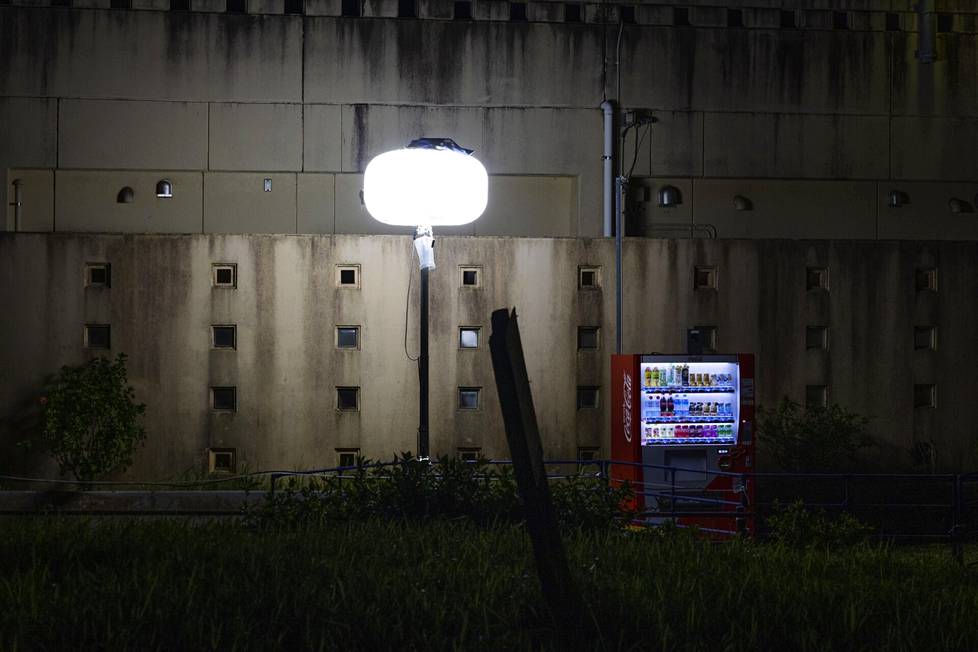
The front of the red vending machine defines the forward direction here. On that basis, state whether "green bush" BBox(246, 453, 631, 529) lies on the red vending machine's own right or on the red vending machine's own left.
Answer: on the red vending machine's own right

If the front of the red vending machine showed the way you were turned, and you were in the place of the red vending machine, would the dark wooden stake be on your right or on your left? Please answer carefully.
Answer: on your right

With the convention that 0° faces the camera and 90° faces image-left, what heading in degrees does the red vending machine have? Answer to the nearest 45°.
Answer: approximately 315°

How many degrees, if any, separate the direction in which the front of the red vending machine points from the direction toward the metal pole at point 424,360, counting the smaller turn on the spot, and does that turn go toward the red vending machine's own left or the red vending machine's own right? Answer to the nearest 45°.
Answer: approximately 90° to the red vending machine's own right

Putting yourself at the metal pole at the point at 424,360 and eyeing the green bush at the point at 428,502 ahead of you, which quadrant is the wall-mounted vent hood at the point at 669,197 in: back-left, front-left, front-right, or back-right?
back-left

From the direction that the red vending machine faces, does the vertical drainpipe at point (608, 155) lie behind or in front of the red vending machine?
behind

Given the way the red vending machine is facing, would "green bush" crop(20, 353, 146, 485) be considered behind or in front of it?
behind
